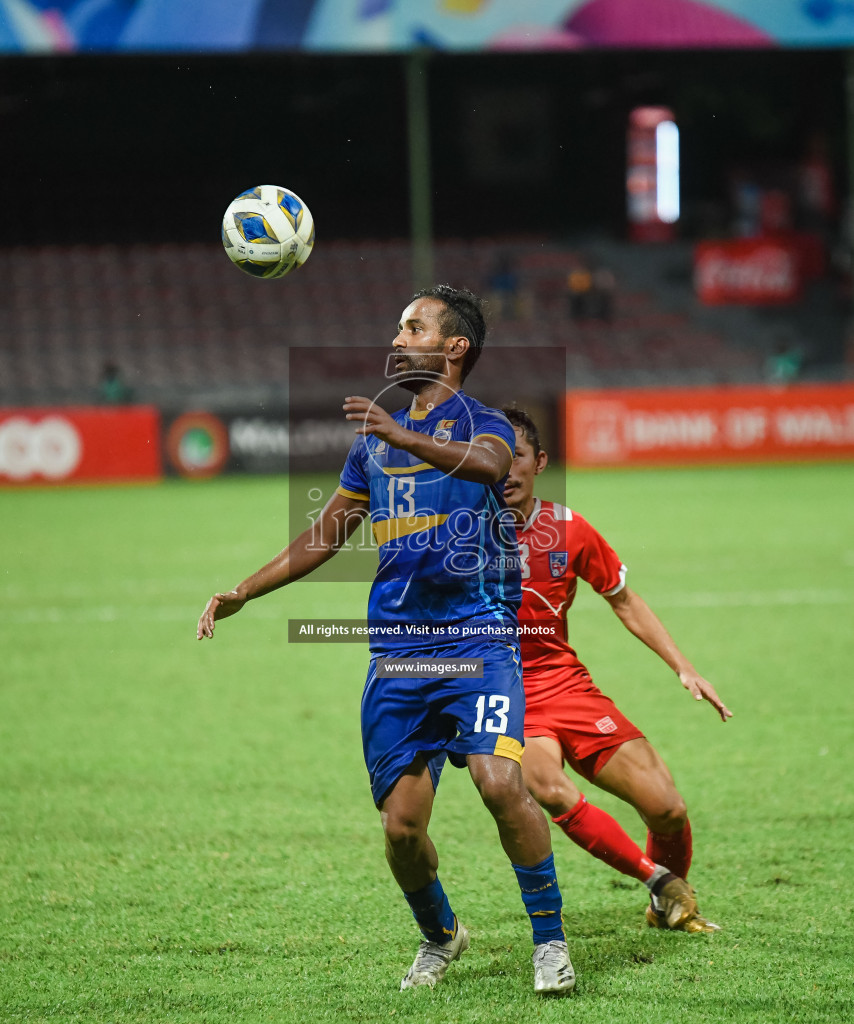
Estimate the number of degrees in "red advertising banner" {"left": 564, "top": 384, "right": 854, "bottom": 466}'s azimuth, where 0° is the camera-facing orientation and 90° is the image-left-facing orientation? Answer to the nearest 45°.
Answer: approximately 0°

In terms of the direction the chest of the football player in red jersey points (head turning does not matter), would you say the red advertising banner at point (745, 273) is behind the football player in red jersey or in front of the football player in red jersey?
behind

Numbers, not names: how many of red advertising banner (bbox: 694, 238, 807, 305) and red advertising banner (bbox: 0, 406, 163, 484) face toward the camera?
2

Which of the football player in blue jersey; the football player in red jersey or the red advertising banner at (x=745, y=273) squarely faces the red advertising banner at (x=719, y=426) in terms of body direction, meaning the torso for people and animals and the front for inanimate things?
the red advertising banner at (x=745, y=273)

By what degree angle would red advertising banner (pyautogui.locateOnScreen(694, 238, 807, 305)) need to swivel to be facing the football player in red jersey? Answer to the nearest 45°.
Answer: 0° — it already faces them

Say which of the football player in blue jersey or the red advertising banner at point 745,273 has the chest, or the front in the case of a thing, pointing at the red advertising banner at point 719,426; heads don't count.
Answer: the red advertising banner at point 745,273

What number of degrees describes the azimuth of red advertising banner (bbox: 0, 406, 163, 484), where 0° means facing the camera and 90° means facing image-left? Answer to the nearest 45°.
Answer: approximately 0°
